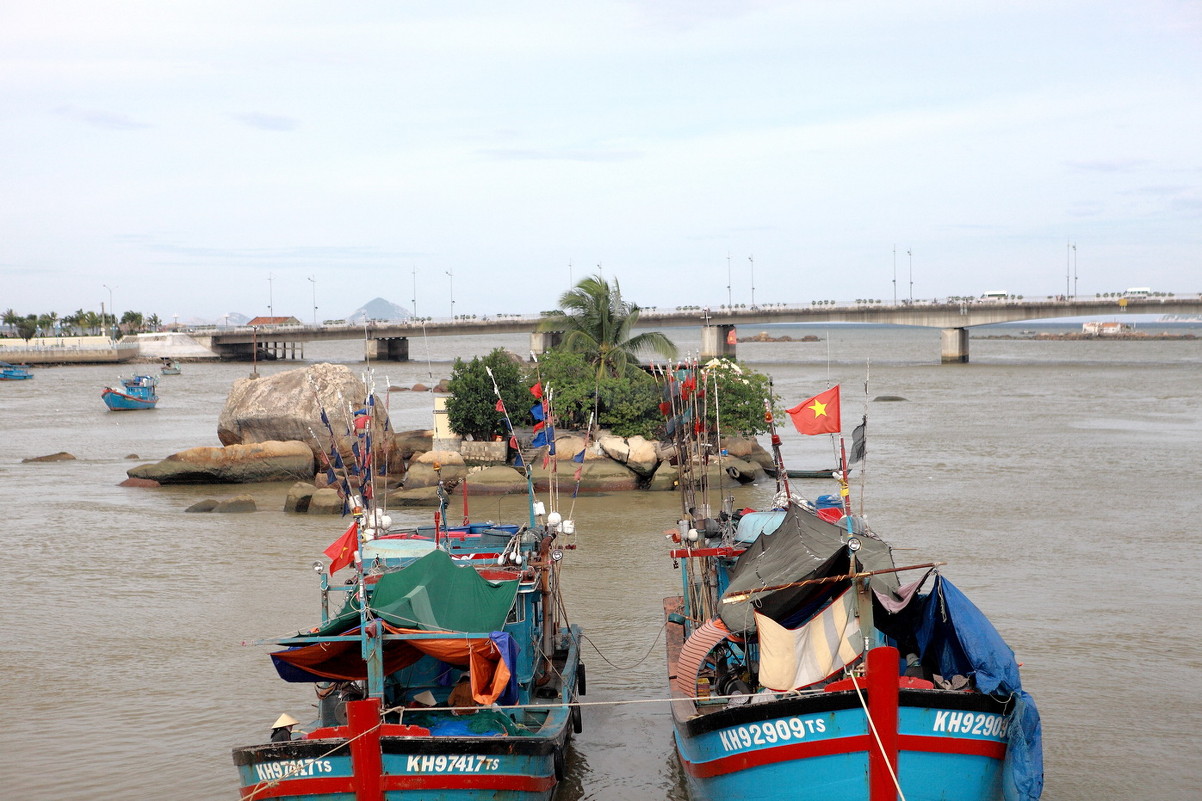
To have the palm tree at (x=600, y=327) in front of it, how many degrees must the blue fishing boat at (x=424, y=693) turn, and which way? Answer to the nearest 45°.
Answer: approximately 180°

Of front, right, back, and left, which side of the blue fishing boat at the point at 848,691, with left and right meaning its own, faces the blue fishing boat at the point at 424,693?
right

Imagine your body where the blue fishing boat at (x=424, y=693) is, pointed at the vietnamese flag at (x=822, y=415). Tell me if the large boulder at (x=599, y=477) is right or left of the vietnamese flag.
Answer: left

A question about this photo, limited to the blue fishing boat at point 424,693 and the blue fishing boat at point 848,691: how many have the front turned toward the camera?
2

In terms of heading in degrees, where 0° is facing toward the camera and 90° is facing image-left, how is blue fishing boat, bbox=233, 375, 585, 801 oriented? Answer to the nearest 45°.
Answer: approximately 0°

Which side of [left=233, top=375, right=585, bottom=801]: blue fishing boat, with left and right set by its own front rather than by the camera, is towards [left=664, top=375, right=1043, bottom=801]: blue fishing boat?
left

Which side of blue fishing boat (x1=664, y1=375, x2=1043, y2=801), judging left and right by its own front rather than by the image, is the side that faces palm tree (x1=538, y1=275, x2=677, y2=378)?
back

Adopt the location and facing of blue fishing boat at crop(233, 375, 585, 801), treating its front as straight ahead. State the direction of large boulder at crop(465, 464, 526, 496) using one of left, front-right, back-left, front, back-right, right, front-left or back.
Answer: back

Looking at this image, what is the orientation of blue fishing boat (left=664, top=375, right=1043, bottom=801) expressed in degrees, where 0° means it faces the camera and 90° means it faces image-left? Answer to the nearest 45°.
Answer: approximately 0°

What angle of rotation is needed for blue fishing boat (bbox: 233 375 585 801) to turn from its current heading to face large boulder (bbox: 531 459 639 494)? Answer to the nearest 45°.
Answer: approximately 180°

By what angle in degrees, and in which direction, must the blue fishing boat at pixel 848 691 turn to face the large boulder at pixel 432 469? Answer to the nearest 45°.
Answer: approximately 135° to its right

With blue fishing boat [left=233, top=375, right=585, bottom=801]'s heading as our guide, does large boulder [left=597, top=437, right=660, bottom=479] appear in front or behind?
behind

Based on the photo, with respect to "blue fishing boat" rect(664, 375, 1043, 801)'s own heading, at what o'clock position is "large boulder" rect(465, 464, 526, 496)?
The large boulder is roughly at 5 o'clock from the blue fishing boat.

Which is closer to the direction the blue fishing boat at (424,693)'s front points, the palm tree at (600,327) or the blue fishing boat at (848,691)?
the blue fishing boat

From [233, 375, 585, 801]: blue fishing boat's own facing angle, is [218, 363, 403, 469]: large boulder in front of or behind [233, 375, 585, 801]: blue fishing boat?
behind
